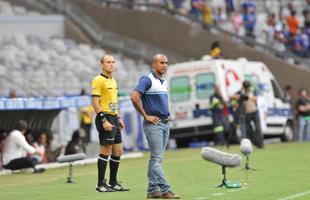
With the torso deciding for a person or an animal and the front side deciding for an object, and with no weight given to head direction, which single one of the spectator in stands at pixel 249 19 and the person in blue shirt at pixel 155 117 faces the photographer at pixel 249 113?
the spectator in stands

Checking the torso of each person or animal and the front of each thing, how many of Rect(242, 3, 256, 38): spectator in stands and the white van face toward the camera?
1

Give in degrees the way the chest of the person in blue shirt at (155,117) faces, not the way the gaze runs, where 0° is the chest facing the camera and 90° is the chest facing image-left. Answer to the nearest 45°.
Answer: approximately 315°

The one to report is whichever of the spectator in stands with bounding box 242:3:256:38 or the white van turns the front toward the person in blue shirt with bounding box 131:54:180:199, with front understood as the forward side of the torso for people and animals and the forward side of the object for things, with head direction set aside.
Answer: the spectator in stands

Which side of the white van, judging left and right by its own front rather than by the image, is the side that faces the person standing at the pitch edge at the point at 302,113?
front

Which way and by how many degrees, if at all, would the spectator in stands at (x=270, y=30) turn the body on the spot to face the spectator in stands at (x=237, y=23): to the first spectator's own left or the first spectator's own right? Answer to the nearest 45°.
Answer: approximately 45° to the first spectator's own right

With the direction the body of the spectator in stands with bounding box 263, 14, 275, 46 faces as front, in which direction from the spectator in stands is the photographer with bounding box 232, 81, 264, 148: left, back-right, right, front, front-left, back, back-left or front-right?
front-left

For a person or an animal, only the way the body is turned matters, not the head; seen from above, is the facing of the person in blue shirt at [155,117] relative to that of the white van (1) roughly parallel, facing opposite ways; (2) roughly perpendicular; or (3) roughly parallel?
roughly perpendicular

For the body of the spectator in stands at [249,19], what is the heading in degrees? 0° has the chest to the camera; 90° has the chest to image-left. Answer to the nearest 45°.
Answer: approximately 0°

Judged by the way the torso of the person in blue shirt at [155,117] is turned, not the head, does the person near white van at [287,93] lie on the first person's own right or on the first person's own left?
on the first person's own left

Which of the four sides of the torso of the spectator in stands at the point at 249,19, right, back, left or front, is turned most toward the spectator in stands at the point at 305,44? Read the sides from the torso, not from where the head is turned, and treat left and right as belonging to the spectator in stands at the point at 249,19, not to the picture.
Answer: left

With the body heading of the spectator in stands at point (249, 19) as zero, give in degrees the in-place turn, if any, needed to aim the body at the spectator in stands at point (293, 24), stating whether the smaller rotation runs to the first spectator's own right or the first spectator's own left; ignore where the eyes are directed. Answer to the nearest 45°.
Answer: approximately 90° to the first spectator's own left

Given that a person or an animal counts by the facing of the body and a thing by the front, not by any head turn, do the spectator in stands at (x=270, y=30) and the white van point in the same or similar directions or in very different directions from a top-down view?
very different directions

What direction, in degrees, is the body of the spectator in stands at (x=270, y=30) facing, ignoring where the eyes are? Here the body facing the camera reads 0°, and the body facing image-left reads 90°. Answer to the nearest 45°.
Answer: approximately 45°
